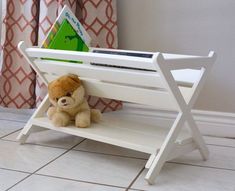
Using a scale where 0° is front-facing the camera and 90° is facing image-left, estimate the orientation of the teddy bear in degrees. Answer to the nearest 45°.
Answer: approximately 45°
